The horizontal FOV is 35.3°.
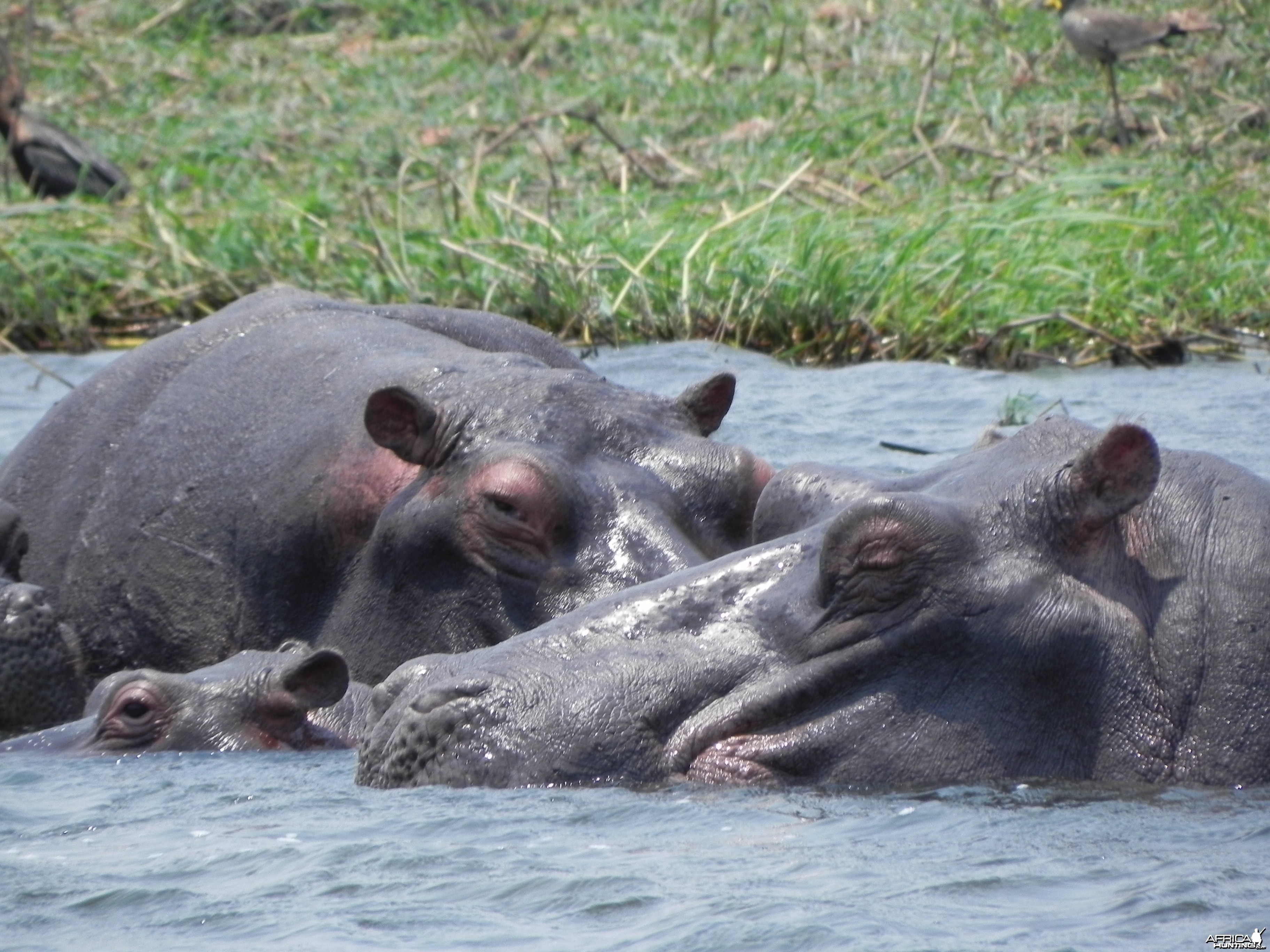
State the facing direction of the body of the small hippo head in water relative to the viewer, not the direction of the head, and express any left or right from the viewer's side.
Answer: facing to the left of the viewer

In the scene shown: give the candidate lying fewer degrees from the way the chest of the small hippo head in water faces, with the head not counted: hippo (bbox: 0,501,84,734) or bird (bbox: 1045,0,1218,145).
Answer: the hippo

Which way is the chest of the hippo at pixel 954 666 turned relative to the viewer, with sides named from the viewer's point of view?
facing to the left of the viewer

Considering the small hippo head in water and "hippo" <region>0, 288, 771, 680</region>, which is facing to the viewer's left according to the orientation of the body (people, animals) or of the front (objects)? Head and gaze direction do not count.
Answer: the small hippo head in water

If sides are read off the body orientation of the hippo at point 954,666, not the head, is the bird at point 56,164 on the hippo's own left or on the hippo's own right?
on the hippo's own right

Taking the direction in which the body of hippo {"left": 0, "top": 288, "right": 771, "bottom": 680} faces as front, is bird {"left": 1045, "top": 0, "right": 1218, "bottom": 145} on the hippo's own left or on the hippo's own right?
on the hippo's own left

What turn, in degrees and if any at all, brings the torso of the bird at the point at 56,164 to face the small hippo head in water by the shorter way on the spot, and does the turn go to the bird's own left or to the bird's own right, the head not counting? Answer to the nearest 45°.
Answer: approximately 90° to the bird's own left

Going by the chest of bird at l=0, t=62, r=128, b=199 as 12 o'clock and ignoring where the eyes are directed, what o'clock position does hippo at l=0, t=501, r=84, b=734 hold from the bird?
The hippo is roughly at 9 o'clock from the bird.

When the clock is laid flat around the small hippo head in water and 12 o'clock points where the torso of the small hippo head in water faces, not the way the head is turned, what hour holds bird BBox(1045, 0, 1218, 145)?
The bird is roughly at 4 o'clock from the small hippo head in water.

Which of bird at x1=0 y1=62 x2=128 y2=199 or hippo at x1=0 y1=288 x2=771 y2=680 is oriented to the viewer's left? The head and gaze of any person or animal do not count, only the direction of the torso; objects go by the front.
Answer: the bird

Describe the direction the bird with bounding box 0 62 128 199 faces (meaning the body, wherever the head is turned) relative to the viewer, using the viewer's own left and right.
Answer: facing to the left of the viewer

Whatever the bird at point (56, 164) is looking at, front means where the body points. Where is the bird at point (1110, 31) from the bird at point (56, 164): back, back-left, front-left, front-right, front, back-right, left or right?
back

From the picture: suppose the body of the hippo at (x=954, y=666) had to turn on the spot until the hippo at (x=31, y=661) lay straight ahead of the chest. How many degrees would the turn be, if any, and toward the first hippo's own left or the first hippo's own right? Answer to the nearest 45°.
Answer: approximately 45° to the first hippo's own right
